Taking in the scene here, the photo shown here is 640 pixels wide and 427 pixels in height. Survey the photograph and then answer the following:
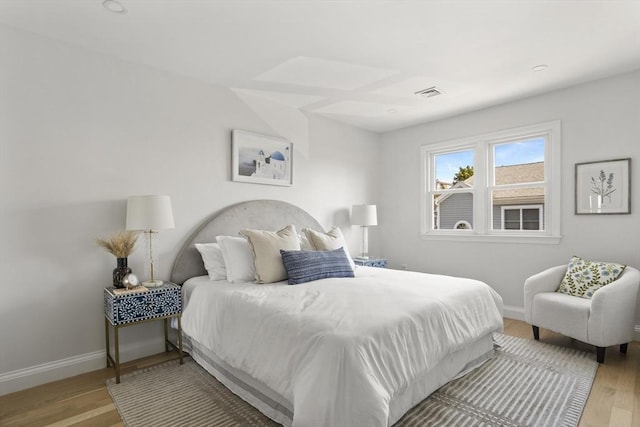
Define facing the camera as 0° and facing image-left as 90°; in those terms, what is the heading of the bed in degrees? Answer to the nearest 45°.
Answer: approximately 315°

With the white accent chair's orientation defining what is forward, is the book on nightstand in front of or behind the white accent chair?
in front

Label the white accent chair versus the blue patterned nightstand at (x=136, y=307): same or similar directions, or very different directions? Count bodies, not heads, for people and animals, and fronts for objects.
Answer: very different directions

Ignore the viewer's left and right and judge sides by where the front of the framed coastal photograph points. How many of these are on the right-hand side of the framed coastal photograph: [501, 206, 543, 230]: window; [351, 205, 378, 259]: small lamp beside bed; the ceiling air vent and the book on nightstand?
1

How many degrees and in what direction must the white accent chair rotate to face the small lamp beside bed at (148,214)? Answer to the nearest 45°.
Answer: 0° — it already faces it

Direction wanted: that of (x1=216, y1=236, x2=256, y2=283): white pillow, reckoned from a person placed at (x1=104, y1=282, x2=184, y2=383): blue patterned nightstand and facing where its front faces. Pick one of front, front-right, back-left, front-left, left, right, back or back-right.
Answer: front-left

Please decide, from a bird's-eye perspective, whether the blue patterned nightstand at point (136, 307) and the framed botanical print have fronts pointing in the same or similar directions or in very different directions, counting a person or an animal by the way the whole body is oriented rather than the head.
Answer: very different directions

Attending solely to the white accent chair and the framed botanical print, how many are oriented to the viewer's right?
0

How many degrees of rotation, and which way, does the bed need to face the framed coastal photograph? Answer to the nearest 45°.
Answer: approximately 180°

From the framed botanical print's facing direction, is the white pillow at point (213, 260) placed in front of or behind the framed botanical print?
in front

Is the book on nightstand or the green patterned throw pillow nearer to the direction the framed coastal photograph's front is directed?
the green patterned throw pillow
